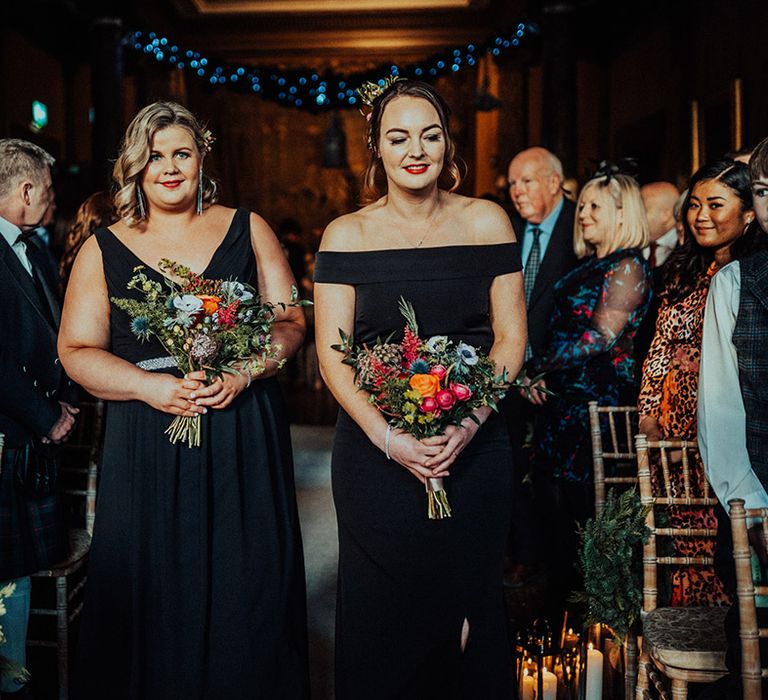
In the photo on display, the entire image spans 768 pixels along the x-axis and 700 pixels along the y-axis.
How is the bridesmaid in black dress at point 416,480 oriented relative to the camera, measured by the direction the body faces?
toward the camera

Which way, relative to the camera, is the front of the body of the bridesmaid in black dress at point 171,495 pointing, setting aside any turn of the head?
toward the camera

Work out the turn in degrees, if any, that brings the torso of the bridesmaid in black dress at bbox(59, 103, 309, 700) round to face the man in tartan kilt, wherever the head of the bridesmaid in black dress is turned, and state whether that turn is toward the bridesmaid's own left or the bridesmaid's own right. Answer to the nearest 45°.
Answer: approximately 135° to the bridesmaid's own right

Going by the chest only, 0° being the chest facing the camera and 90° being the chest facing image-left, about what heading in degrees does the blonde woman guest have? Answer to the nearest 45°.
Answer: approximately 90°

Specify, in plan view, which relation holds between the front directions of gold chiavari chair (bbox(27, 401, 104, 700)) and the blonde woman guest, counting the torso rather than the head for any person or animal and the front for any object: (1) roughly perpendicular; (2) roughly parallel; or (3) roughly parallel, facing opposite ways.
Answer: roughly perpendicular

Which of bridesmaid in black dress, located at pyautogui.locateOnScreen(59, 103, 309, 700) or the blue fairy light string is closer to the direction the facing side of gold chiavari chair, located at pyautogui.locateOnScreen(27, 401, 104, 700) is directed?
the bridesmaid in black dress

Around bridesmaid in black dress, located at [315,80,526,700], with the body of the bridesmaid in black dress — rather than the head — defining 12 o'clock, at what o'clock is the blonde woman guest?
The blonde woman guest is roughly at 7 o'clock from the bridesmaid in black dress.

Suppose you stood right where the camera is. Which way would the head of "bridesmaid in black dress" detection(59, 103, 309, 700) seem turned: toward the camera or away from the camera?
toward the camera

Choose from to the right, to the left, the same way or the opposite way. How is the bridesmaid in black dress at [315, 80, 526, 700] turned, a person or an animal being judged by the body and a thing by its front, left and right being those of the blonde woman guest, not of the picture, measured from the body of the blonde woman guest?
to the left

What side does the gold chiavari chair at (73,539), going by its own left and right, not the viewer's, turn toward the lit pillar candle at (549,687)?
left
